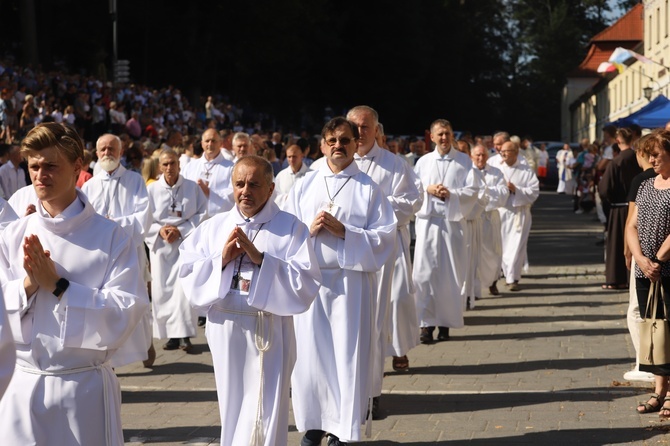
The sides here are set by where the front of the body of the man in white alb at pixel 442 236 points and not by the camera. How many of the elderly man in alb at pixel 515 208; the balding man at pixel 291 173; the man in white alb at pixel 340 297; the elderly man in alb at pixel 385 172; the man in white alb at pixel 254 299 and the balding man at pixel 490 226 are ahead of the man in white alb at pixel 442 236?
3

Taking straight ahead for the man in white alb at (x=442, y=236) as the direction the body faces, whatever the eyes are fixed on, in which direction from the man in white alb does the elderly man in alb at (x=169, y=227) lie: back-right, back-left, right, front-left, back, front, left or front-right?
right

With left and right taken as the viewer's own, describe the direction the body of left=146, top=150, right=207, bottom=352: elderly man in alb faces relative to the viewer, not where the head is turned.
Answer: facing the viewer

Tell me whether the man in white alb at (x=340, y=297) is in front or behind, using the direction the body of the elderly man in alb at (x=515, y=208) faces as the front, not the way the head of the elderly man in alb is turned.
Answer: in front

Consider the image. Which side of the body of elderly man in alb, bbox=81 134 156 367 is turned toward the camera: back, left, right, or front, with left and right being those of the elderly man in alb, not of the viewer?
front

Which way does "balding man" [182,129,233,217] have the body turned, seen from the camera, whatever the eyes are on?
toward the camera

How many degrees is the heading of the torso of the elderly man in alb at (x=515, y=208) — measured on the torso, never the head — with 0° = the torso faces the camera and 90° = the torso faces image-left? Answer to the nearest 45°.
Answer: approximately 45°

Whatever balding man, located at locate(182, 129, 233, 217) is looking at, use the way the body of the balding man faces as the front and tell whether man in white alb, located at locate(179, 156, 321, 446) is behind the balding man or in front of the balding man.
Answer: in front

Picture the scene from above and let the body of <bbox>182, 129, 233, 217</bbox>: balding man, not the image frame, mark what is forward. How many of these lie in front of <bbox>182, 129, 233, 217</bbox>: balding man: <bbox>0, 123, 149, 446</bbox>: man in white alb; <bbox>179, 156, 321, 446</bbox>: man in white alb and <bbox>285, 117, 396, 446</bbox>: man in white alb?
3

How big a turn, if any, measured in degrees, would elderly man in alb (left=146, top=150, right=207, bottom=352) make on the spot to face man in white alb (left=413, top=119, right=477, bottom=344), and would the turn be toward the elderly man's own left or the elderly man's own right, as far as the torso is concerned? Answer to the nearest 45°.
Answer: approximately 90° to the elderly man's own left

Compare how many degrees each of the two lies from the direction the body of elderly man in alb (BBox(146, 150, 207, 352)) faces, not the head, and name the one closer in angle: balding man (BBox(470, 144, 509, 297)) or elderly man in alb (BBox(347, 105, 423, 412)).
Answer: the elderly man in alb
